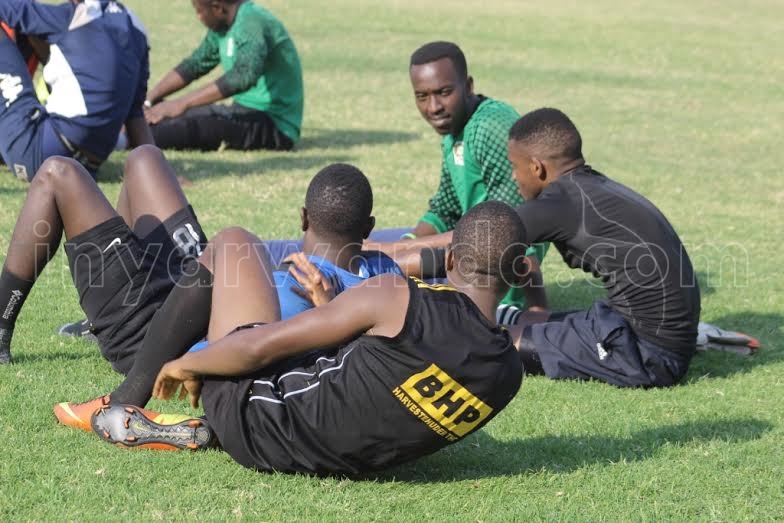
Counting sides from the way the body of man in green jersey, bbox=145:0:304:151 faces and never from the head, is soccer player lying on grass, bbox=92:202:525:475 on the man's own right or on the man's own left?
on the man's own left

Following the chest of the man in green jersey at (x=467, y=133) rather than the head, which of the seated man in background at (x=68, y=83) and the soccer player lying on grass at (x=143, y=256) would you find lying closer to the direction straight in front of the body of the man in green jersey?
the soccer player lying on grass

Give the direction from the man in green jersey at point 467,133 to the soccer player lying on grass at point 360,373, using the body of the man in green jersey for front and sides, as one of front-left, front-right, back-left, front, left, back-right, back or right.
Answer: front-left

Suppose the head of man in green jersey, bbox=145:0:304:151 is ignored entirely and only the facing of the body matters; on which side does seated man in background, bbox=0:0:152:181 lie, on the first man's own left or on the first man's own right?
on the first man's own left

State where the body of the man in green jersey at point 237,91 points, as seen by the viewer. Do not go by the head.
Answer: to the viewer's left

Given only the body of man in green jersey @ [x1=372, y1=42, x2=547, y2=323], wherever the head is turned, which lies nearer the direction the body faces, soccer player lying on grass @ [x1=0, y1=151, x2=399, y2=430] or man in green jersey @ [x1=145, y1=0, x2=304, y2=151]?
the soccer player lying on grass

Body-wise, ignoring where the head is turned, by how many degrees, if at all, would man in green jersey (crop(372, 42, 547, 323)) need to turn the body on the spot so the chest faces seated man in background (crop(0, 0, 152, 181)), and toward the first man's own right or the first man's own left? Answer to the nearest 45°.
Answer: approximately 90° to the first man's own right

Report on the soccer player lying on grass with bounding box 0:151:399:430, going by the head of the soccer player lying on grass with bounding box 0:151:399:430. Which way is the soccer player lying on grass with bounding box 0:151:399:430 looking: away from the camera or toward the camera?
away from the camera

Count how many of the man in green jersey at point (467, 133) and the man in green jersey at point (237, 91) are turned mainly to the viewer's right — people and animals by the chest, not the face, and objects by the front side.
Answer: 0

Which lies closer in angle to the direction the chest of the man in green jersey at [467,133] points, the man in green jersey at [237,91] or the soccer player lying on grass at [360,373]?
the soccer player lying on grass

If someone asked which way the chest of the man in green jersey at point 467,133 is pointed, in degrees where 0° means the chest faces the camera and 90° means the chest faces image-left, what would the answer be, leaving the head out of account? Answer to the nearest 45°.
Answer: approximately 45°
